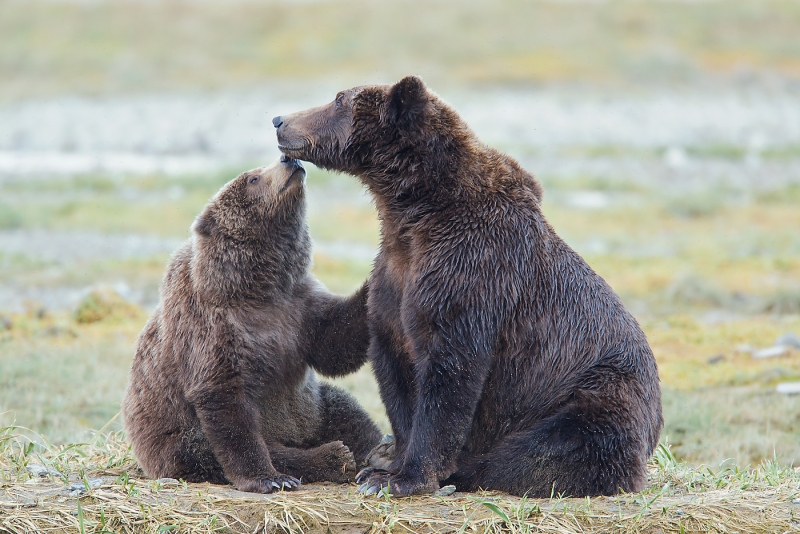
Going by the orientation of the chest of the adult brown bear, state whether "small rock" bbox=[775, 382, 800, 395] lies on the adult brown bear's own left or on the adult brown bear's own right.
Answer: on the adult brown bear's own right

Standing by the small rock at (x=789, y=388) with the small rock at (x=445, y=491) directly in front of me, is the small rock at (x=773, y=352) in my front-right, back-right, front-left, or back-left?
back-right

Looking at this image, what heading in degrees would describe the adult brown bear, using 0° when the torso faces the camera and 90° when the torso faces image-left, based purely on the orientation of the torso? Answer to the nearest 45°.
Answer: approximately 90°

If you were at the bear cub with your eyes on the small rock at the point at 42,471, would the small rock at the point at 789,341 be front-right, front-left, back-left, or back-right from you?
back-right

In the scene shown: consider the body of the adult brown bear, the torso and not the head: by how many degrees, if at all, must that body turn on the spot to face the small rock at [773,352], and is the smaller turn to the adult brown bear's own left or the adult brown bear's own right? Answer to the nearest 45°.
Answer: approximately 135° to the adult brown bear's own right

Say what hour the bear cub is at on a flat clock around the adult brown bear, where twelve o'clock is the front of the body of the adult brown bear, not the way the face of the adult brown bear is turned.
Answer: The bear cub is roughly at 1 o'clock from the adult brown bear.

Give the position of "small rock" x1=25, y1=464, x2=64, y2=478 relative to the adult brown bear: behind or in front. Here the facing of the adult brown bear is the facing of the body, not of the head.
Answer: in front

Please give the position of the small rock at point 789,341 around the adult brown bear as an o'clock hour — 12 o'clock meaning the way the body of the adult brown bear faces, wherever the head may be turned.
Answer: The small rock is roughly at 4 o'clock from the adult brown bear.

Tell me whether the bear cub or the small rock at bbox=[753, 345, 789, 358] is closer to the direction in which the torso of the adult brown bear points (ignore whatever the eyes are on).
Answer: the bear cub
